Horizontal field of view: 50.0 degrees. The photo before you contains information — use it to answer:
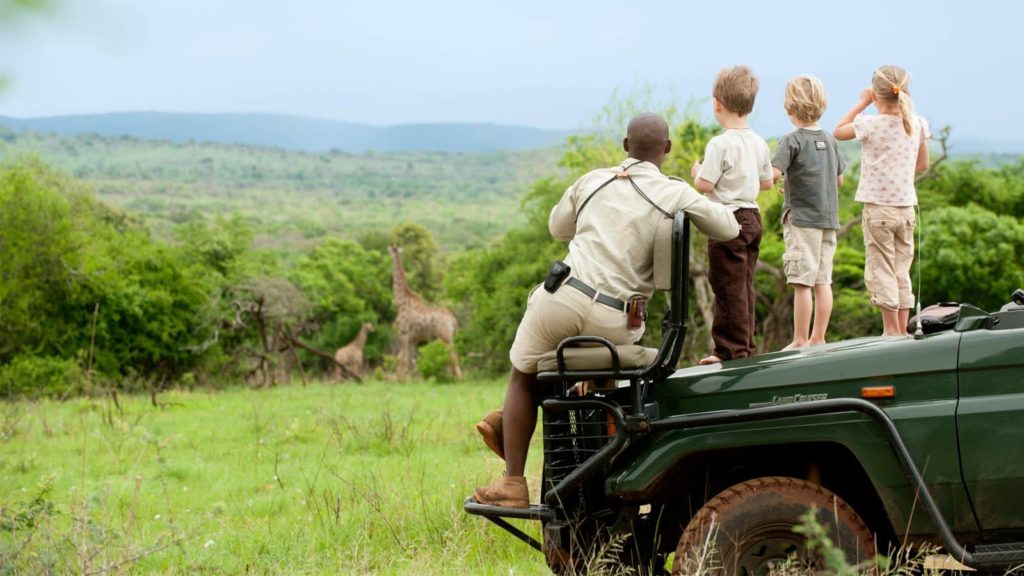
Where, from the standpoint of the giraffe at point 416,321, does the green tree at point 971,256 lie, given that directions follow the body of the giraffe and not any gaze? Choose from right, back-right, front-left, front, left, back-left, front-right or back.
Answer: back

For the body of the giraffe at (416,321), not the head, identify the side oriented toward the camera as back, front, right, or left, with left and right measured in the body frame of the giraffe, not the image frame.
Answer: left

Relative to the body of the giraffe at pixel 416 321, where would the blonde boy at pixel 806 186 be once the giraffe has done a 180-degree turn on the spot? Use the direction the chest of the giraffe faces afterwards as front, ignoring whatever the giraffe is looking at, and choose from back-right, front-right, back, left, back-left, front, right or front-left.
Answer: right

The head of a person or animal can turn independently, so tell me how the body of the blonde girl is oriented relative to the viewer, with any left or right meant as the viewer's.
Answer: facing away from the viewer and to the left of the viewer

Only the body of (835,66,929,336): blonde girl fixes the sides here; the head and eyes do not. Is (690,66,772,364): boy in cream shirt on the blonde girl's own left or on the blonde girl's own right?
on the blonde girl's own left

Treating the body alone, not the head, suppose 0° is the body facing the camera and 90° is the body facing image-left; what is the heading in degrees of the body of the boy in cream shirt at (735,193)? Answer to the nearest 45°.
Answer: approximately 135°

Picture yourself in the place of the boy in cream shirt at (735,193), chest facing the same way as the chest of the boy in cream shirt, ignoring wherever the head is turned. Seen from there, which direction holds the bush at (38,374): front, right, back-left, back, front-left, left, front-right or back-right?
front

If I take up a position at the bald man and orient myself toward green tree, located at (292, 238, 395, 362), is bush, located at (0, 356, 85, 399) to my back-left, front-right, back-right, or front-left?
front-left

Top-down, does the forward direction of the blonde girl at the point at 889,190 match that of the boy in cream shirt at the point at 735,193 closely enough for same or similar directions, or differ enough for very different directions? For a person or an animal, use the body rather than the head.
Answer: same or similar directions

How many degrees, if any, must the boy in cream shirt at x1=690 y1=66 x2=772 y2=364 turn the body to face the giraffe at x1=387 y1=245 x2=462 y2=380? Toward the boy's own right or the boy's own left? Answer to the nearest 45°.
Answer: approximately 45° to the boy's own right

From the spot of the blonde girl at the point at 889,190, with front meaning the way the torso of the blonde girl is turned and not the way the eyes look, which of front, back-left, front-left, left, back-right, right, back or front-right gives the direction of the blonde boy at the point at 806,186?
left

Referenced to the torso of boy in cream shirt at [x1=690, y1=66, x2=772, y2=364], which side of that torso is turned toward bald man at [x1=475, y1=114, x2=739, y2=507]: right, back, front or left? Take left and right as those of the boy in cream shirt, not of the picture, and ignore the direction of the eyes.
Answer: left

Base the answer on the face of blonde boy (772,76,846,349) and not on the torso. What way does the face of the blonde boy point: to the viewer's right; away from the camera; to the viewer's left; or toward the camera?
away from the camera

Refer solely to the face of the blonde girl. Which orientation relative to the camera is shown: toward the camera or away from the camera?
away from the camera
